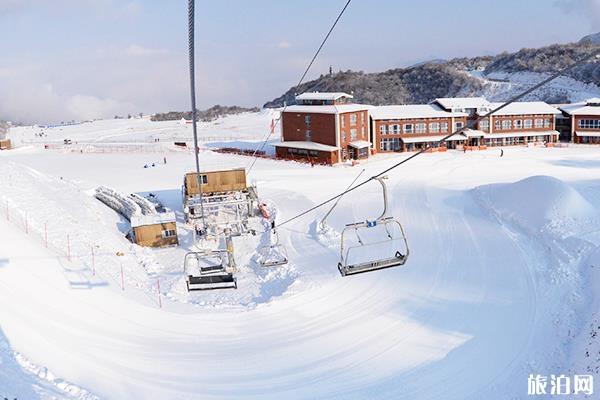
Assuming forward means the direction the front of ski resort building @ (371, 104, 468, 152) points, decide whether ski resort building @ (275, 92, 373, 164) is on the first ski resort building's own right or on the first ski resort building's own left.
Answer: on the first ski resort building's own right

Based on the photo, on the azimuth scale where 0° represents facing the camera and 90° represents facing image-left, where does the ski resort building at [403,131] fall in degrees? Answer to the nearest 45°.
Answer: approximately 0°
